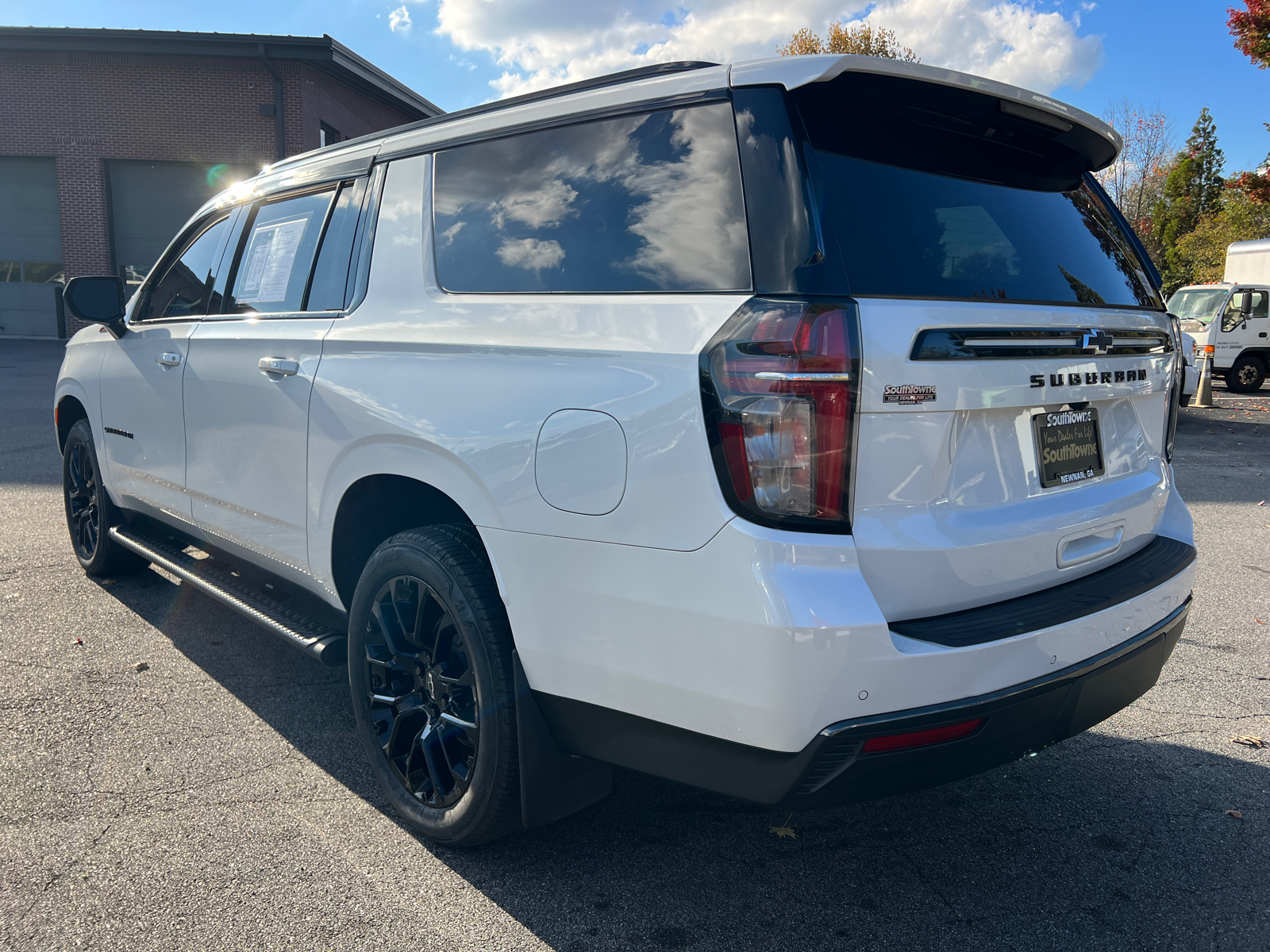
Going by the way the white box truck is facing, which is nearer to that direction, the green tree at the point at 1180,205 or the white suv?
the white suv

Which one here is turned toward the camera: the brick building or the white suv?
the brick building

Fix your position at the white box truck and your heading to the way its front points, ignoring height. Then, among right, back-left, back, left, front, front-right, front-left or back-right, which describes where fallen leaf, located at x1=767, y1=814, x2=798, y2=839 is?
front-left

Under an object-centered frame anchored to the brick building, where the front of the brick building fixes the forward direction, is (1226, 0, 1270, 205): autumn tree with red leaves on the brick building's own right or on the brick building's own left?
on the brick building's own left

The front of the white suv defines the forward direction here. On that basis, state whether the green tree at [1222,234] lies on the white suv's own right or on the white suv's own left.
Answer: on the white suv's own right

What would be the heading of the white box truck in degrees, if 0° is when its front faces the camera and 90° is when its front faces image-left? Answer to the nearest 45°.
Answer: approximately 45°

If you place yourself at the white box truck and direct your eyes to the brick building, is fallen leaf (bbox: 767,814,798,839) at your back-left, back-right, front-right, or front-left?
front-left

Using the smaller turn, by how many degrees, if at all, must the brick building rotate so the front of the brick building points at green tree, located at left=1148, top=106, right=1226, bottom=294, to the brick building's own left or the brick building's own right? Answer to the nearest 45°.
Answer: approximately 90° to the brick building's own left

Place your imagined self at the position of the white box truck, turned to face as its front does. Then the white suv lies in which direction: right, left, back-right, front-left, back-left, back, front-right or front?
front-left

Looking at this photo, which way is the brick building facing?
toward the camera

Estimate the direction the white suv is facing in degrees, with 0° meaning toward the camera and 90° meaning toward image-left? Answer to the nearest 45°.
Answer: approximately 135°

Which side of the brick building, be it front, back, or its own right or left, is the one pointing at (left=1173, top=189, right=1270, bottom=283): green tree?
left

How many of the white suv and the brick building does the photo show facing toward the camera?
1

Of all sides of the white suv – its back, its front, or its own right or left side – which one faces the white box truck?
right

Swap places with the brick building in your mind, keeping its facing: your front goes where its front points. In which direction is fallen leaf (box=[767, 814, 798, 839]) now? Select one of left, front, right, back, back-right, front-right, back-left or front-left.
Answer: front

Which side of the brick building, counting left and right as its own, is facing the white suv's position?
front

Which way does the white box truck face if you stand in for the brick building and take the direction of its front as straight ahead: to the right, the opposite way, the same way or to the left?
to the right

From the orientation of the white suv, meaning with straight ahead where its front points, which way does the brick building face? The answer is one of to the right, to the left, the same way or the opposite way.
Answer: the opposite way
